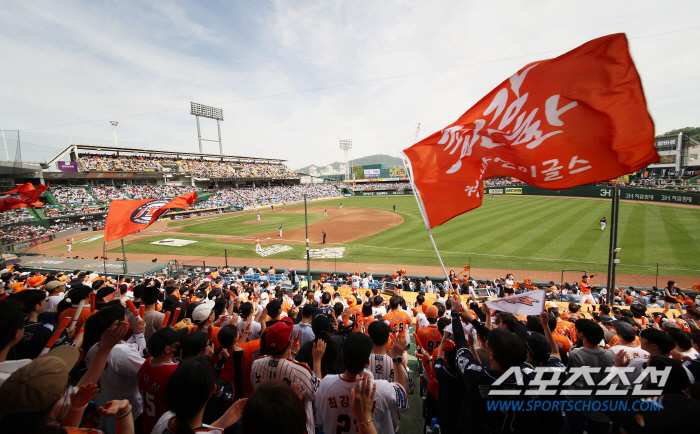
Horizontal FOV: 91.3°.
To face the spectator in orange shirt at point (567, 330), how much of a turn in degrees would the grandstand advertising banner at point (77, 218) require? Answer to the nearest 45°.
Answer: approximately 45° to its right

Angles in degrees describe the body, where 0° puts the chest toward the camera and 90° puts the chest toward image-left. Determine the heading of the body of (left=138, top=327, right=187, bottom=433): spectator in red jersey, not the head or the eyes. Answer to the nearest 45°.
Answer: approximately 225°

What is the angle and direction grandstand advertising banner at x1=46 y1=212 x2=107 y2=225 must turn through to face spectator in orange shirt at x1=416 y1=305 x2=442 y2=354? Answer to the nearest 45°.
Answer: approximately 45° to its right

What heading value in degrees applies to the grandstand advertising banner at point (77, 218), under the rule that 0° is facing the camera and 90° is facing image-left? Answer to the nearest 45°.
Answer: approximately 315°

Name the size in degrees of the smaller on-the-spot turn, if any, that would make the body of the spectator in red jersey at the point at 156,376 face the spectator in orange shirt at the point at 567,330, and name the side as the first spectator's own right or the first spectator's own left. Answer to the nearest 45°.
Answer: approximately 45° to the first spectator's own right
